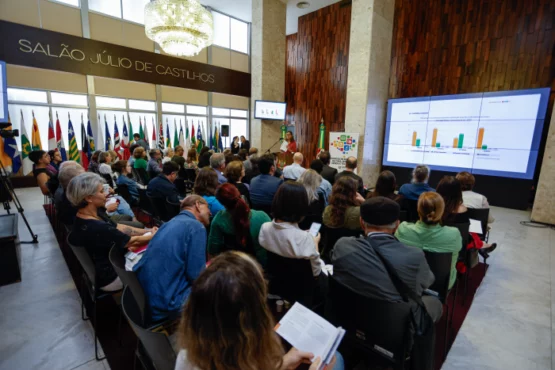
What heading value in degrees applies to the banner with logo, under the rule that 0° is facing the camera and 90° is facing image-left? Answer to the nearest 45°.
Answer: approximately 0°

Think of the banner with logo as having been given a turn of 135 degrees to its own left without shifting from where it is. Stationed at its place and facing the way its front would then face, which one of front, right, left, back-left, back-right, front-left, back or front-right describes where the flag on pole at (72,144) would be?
back-left

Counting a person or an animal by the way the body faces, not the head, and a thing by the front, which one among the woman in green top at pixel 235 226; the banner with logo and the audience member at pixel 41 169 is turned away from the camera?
the woman in green top

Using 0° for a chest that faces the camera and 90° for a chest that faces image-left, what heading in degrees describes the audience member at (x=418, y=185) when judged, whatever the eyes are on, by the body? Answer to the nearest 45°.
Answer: approximately 180°

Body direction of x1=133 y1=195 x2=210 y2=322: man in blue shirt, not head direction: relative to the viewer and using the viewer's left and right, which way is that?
facing away from the viewer and to the right of the viewer

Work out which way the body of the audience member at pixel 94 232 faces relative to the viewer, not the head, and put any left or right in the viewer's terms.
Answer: facing to the right of the viewer

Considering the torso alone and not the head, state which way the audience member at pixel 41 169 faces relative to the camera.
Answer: to the viewer's right

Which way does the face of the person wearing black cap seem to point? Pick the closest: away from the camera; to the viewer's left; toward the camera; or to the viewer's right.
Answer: away from the camera

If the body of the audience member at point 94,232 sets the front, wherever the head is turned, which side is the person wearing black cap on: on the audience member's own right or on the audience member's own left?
on the audience member's own right

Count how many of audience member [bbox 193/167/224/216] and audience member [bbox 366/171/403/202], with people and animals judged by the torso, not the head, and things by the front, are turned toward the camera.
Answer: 0

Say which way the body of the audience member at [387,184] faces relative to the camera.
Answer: away from the camera

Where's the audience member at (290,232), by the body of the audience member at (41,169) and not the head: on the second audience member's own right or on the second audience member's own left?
on the second audience member's own right

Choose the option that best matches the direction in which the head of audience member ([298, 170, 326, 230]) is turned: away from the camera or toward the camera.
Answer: away from the camera

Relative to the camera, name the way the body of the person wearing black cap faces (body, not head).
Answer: away from the camera

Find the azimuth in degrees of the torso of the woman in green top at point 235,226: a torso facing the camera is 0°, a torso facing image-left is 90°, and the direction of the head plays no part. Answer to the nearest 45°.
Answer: approximately 180°

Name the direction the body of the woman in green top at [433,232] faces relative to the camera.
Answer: away from the camera

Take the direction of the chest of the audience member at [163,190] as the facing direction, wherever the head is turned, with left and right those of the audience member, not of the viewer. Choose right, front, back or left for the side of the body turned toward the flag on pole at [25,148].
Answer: left

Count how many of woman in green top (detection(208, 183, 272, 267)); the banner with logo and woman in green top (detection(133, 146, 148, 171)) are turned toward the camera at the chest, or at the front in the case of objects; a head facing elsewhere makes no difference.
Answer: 1
